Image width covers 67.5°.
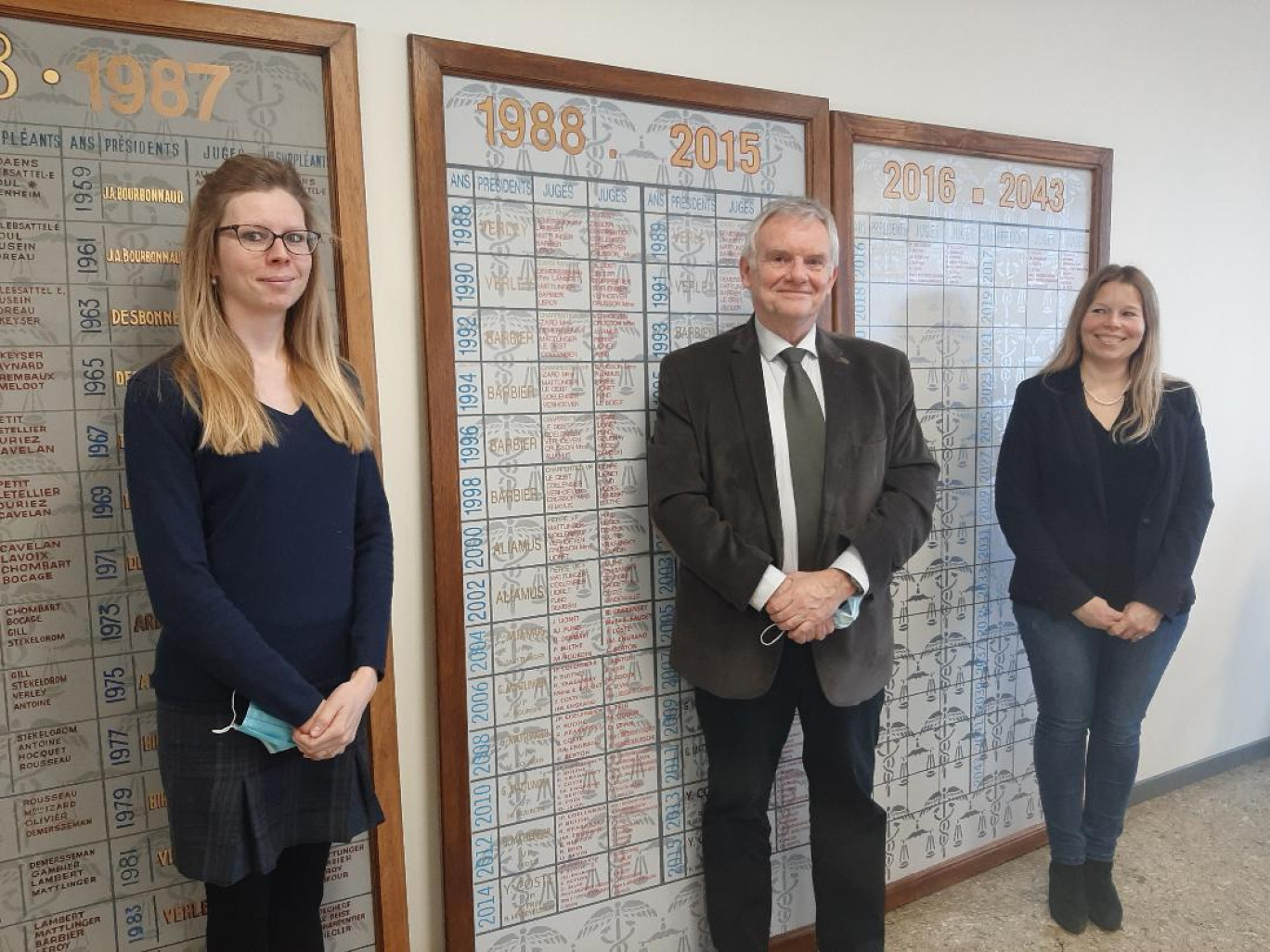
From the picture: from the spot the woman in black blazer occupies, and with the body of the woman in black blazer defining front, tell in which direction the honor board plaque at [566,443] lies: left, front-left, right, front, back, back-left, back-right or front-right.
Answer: front-right

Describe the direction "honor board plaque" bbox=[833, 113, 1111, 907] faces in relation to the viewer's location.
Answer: facing the viewer and to the right of the viewer

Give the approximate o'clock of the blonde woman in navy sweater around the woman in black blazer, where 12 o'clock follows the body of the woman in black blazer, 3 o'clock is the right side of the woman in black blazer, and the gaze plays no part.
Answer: The blonde woman in navy sweater is roughly at 1 o'clock from the woman in black blazer.

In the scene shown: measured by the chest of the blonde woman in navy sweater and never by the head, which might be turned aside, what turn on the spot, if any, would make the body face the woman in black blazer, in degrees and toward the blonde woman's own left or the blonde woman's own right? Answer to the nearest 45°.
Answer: approximately 45° to the blonde woman's own left

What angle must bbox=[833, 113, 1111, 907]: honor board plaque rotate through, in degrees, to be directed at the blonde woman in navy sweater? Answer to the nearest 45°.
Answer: approximately 90° to its right

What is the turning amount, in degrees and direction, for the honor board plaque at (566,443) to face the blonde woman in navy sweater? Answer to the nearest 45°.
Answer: approximately 90° to its right

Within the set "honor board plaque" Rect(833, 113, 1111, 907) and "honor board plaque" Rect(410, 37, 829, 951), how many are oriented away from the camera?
0

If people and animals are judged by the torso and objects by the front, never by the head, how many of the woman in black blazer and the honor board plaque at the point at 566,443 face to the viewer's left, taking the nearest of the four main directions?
0
